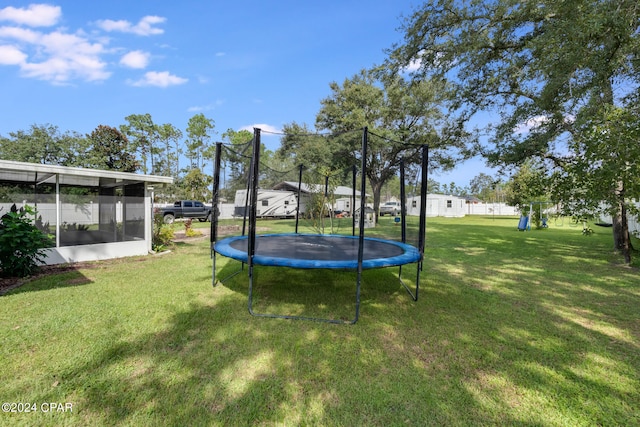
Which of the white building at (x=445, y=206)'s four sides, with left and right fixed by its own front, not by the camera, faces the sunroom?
front

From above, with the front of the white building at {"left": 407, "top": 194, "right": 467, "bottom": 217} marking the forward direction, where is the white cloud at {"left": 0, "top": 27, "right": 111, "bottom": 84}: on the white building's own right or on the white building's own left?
on the white building's own right

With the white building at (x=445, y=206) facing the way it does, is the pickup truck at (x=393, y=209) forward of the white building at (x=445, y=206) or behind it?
forward

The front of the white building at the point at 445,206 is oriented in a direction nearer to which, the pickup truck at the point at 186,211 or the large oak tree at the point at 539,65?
the large oak tree

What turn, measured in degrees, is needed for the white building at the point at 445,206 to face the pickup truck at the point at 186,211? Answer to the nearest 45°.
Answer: approximately 45° to its right

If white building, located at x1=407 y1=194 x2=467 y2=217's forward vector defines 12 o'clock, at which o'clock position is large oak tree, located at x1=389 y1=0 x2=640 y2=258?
The large oak tree is roughly at 12 o'clock from the white building.

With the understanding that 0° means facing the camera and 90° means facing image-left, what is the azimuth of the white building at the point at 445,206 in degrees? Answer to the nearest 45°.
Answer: approximately 0°
